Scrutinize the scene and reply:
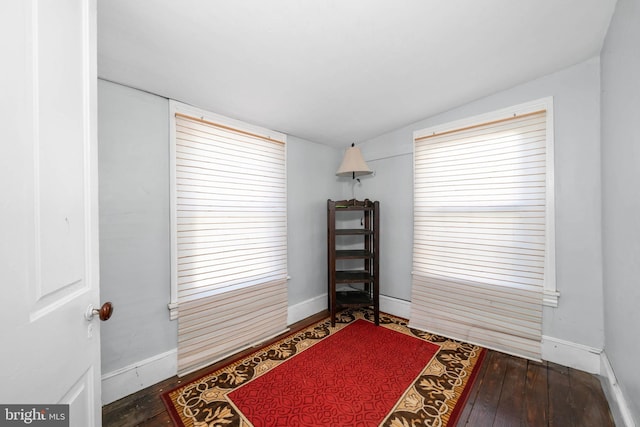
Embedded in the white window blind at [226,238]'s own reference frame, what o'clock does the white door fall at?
The white door is roughly at 2 o'clock from the white window blind.

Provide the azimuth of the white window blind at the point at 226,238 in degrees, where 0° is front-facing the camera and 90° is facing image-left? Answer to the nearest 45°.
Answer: approximately 315°

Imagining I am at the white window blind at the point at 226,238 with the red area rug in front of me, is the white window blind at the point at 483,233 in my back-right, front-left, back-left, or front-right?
front-left

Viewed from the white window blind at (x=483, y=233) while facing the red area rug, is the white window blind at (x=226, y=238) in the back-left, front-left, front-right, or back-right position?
front-right

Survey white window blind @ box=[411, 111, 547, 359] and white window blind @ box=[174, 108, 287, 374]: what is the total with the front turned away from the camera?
0

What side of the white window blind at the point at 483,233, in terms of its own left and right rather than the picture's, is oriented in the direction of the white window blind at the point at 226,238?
front

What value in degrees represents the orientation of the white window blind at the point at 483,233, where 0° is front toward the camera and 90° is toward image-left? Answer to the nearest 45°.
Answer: approximately 45°

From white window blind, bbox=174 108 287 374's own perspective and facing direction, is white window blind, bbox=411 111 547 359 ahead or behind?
ahead

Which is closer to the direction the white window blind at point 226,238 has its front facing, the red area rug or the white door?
the red area rug

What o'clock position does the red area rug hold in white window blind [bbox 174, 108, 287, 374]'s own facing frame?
The red area rug is roughly at 12 o'clock from the white window blind.

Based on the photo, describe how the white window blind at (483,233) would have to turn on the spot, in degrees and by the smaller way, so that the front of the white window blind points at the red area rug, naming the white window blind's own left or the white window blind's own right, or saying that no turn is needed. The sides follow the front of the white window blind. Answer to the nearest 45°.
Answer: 0° — it already faces it

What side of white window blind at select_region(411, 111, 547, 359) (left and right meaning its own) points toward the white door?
front
